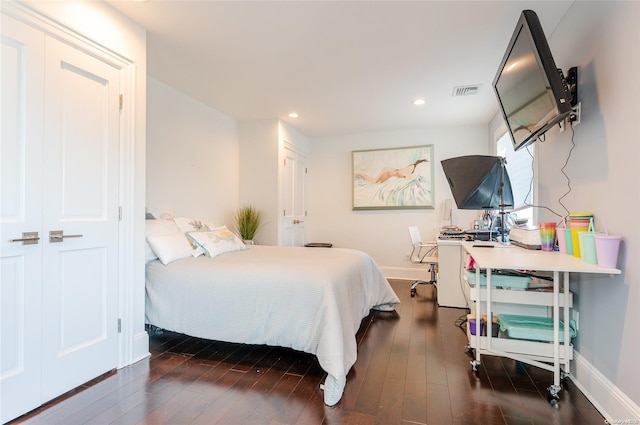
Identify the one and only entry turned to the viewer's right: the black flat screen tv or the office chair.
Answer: the office chair

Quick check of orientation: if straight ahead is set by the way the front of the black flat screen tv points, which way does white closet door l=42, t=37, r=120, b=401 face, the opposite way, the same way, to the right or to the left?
the opposite way

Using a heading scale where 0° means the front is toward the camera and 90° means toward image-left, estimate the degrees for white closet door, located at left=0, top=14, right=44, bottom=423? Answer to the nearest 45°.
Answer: approximately 315°

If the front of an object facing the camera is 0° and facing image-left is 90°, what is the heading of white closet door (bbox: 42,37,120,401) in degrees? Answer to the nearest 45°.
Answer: approximately 315°

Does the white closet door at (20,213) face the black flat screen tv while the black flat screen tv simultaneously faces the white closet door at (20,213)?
yes

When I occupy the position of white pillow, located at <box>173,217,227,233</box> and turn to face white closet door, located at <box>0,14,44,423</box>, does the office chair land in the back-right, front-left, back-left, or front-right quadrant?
back-left

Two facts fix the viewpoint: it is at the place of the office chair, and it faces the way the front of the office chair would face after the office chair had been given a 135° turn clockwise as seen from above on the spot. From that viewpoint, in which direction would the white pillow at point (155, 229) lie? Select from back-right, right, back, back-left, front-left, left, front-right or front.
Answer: front

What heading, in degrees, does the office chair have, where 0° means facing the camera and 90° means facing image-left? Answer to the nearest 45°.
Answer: approximately 270°

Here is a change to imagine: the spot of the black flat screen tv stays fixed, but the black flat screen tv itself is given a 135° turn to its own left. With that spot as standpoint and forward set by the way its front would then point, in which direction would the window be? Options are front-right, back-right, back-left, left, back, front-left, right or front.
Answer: left

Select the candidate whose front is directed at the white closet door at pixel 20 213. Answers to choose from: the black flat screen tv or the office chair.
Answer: the black flat screen tv

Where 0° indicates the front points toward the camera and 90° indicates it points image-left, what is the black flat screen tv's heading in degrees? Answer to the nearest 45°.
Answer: approximately 45°

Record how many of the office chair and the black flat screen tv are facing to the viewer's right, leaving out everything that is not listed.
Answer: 1

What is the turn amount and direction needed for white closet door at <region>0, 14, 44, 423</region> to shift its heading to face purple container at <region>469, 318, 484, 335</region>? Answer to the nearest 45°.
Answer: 0° — it already faces it
